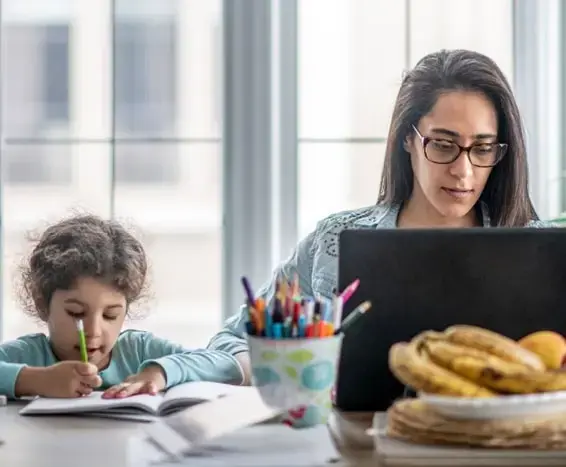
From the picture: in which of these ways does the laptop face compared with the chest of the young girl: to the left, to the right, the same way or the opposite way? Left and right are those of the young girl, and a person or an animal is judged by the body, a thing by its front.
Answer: the opposite way

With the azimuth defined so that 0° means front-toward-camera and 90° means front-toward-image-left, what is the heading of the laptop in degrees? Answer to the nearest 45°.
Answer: approximately 180°

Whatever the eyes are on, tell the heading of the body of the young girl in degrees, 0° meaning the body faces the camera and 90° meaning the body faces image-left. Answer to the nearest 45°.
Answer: approximately 0°

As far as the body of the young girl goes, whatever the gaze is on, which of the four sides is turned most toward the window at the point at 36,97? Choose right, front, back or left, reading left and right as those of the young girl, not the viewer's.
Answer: back

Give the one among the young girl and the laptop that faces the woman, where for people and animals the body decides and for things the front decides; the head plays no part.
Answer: the laptop

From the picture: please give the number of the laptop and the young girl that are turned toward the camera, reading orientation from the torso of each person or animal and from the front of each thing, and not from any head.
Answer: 1
